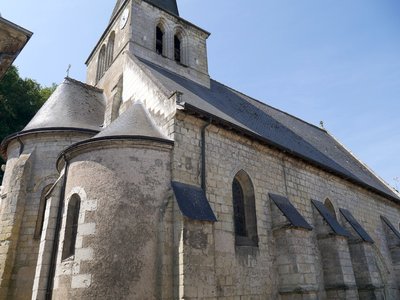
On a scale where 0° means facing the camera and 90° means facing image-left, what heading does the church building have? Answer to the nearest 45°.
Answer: approximately 225°

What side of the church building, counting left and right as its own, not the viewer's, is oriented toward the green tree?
left
